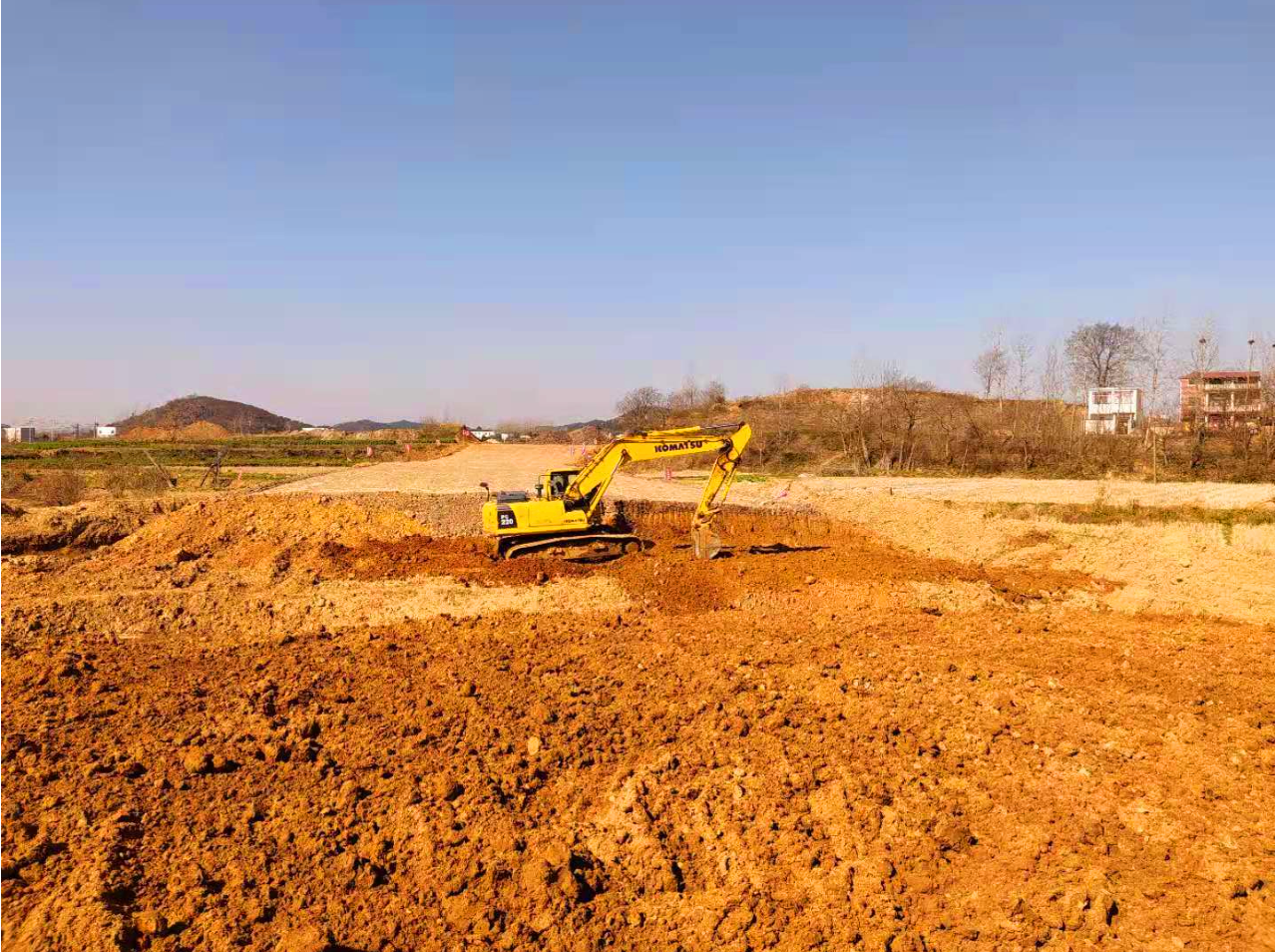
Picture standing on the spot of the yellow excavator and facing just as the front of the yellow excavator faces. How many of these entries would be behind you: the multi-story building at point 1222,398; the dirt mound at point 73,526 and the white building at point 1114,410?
1

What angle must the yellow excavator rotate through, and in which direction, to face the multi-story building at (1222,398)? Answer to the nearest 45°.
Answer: approximately 45° to its left

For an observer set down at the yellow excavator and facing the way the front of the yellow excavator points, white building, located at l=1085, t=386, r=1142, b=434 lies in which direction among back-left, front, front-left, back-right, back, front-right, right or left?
front-left

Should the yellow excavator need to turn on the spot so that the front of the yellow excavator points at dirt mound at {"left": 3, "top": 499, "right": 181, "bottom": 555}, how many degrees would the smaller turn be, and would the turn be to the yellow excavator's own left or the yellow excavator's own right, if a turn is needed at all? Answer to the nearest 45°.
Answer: approximately 180°

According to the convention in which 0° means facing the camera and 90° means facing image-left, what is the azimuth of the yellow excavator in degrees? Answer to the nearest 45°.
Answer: approximately 270°

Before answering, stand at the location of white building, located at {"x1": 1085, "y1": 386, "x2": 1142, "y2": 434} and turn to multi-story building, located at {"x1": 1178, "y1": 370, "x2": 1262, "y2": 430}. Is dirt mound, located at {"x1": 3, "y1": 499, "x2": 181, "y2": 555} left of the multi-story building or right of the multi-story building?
right

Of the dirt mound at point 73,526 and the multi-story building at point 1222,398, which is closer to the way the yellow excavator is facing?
the multi-story building
